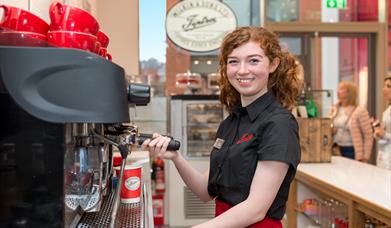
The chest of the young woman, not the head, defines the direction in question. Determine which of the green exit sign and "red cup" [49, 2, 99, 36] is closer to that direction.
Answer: the red cup

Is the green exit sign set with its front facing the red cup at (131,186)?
yes

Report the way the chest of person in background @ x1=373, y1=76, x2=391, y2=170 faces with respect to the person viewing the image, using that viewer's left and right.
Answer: facing to the left of the viewer

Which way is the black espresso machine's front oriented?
to the viewer's right

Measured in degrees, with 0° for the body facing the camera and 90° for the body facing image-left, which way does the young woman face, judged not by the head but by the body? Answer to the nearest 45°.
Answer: approximately 45°

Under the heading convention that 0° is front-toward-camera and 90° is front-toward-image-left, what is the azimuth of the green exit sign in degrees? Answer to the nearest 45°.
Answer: approximately 0°

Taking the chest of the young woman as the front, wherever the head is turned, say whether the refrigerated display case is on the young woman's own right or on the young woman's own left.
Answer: on the young woman's own right
